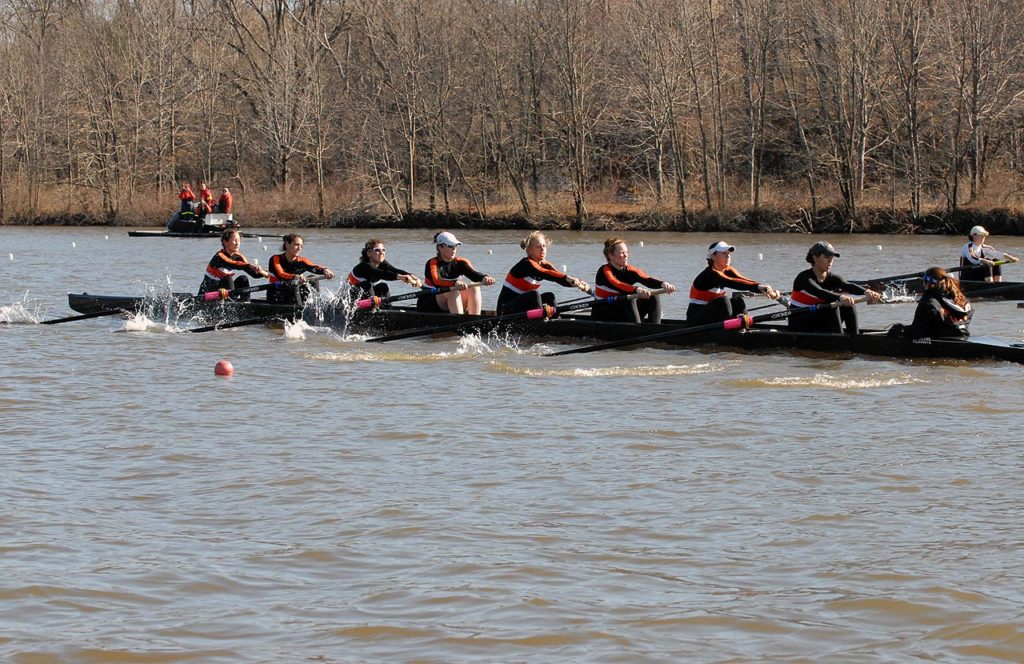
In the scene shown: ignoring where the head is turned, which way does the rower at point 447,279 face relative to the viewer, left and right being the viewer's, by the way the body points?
facing the viewer and to the right of the viewer

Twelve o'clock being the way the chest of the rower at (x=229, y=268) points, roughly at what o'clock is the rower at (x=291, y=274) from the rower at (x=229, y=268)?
the rower at (x=291, y=274) is roughly at 12 o'clock from the rower at (x=229, y=268).

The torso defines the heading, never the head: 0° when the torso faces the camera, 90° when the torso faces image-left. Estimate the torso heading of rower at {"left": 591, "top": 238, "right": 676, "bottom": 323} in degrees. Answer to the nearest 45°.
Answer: approximately 315°

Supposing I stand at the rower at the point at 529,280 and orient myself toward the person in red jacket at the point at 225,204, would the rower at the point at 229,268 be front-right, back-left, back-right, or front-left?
front-left

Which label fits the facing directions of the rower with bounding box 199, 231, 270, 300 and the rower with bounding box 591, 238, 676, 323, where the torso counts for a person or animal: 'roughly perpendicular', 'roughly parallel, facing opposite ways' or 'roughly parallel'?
roughly parallel

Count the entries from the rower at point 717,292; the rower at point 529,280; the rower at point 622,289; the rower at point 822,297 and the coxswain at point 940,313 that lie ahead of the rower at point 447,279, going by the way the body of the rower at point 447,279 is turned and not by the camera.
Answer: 5

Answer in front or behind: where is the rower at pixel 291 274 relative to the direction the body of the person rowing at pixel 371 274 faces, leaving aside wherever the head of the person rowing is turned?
behind

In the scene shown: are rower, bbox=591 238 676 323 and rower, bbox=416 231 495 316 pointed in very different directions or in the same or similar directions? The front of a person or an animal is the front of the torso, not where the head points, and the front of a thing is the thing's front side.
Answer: same or similar directions

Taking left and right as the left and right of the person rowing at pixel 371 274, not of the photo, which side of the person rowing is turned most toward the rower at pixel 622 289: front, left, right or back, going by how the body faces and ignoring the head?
front

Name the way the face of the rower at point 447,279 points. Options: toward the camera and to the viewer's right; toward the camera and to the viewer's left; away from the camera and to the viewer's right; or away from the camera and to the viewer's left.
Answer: toward the camera and to the viewer's right

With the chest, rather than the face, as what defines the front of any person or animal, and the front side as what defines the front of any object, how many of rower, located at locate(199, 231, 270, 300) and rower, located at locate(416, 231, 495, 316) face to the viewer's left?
0

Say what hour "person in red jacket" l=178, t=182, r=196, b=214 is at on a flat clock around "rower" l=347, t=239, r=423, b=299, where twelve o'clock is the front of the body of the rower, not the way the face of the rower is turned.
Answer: The person in red jacket is roughly at 7 o'clock from the rower.

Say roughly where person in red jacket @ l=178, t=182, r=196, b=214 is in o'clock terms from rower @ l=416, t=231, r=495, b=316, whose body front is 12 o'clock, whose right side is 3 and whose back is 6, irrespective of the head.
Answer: The person in red jacket is roughly at 7 o'clock from the rower.

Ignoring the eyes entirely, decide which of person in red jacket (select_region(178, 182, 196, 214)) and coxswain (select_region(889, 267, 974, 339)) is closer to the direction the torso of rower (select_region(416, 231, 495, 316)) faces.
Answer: the coxswain

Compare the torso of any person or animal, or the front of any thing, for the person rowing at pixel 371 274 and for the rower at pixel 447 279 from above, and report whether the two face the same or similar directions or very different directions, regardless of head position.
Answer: same or similar directions

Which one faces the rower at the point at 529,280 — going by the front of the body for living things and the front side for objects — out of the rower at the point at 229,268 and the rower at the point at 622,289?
the rower at the point at 229,268

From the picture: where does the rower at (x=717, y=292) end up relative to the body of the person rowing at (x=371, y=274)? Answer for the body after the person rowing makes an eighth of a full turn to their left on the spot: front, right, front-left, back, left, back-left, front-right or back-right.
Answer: front-right

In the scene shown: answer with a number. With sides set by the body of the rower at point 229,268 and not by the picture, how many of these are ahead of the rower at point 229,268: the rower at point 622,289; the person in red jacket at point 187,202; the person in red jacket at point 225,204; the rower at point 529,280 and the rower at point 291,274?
3
